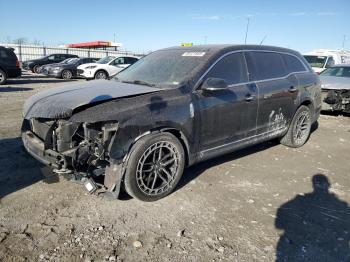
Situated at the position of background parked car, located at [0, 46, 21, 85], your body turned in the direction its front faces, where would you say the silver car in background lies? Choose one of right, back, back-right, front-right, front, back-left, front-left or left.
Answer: back-left

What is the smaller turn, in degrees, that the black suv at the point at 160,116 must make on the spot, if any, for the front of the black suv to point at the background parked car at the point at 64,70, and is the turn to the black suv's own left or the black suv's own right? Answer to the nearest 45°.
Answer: approximately 135° to the black suv's own right

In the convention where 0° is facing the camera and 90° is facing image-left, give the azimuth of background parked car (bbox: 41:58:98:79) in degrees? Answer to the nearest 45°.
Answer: approximately 45°

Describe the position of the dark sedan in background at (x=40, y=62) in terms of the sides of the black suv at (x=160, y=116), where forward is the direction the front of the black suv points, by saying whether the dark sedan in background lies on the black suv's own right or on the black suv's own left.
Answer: on the black suv's own right

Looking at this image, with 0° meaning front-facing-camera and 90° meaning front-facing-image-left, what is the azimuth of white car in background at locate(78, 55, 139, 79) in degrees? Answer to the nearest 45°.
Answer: approximately 45°

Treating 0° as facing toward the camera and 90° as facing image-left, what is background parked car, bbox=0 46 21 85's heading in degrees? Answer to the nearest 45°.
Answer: approximately 90°

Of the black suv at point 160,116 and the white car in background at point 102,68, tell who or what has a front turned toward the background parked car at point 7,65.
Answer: the white car in background

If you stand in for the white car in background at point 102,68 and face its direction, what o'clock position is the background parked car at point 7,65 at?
The background parked car is roughly at 12 o'clock from the white car in background.

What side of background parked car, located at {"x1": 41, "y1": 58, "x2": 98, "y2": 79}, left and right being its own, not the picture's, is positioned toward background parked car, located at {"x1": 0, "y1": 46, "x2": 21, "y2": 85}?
front

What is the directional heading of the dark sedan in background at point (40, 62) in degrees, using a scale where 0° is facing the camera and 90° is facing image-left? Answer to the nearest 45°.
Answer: approximately 45°
